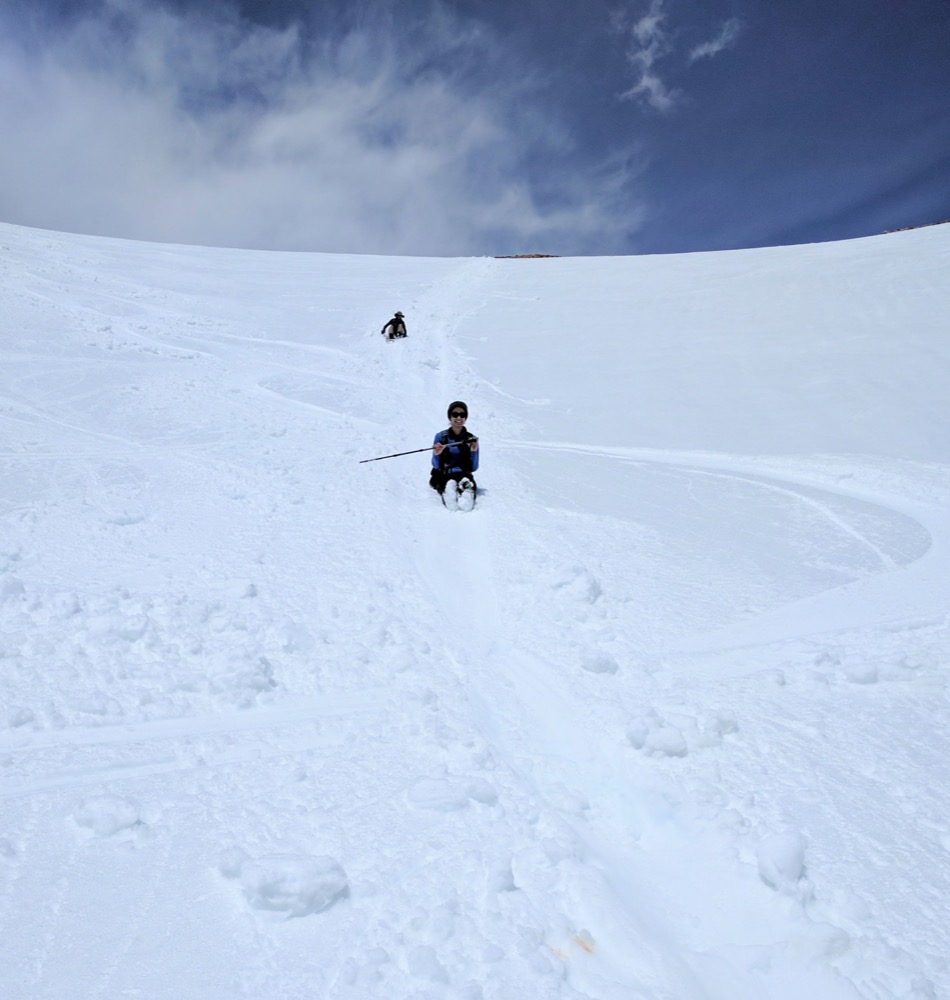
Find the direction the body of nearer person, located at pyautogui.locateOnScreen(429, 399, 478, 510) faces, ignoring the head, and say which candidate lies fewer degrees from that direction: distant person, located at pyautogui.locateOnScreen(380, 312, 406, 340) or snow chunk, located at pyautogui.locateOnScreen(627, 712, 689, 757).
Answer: the snow chunk

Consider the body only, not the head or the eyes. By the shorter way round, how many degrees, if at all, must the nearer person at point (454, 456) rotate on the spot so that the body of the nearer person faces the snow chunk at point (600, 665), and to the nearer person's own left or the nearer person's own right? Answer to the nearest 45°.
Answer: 0° — they already face it

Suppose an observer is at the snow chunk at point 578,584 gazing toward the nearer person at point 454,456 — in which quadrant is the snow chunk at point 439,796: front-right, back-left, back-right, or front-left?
back-left

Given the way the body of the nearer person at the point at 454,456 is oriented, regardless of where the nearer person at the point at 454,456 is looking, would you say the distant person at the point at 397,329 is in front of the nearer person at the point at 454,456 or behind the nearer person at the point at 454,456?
behind

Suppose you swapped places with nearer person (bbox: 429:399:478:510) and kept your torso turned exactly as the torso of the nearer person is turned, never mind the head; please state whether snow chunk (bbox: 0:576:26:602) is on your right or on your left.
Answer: on your right

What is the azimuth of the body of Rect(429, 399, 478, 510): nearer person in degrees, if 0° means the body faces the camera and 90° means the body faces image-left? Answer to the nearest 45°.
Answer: approximately 0°
